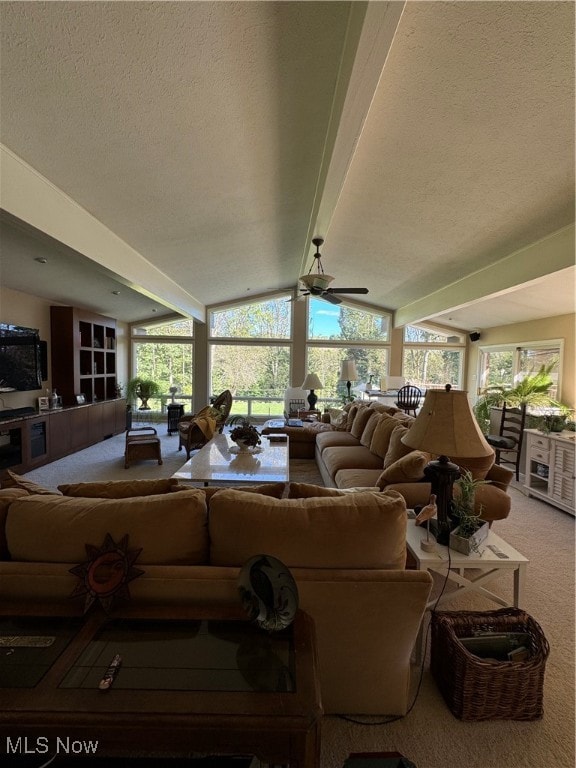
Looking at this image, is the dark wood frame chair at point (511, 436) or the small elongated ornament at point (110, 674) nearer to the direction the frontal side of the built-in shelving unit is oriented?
the dark wood frame chair

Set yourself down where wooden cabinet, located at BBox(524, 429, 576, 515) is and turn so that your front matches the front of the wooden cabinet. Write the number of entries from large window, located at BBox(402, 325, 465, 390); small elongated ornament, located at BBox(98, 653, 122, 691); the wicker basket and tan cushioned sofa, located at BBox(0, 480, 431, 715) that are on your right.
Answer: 1

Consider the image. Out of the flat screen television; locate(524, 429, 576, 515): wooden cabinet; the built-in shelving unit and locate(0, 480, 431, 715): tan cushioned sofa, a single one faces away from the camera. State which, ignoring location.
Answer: the tan cushioned sofa

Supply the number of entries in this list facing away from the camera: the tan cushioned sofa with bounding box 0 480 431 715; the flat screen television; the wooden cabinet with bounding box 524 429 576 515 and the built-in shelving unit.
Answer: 1

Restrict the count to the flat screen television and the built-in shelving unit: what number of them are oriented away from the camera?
0

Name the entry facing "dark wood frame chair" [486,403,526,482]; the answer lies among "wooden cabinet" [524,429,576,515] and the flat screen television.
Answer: the flat screen television

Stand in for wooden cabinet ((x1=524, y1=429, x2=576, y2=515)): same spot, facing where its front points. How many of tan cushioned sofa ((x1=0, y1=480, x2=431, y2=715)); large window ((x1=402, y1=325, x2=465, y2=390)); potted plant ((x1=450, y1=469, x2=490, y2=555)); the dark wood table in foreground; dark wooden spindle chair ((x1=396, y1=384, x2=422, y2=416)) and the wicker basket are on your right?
2

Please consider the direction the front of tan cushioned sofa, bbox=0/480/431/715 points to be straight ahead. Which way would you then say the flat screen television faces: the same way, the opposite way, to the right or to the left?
to the right

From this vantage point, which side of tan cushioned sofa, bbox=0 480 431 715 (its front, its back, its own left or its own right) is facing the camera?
back

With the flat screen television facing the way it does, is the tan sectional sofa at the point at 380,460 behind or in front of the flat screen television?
in front

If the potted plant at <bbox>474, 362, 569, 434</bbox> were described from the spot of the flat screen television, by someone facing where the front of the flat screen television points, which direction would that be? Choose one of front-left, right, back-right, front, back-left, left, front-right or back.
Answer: front

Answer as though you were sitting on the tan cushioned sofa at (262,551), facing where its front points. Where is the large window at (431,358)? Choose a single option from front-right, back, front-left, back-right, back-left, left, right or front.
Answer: front-right

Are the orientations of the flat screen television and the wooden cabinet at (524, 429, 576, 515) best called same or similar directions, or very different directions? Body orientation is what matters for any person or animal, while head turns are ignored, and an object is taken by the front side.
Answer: very different directions

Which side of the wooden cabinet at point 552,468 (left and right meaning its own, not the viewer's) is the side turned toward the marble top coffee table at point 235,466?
front

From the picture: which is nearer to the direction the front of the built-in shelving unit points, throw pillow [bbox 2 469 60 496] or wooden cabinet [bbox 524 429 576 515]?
the wooden cabinet

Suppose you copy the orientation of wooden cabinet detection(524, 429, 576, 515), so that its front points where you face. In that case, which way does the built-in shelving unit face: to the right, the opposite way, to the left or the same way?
the opposite way

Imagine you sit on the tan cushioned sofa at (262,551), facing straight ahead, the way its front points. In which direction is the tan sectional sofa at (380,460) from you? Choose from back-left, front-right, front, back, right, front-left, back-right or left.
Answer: front-right

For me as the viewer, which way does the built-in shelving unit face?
facing the viewer and to the right of the viewer

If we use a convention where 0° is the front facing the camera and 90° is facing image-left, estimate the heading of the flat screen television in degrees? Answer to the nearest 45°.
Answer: approximately 315°

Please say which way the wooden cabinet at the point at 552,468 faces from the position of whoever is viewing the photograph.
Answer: facing the viewer and to the left of the viewer
